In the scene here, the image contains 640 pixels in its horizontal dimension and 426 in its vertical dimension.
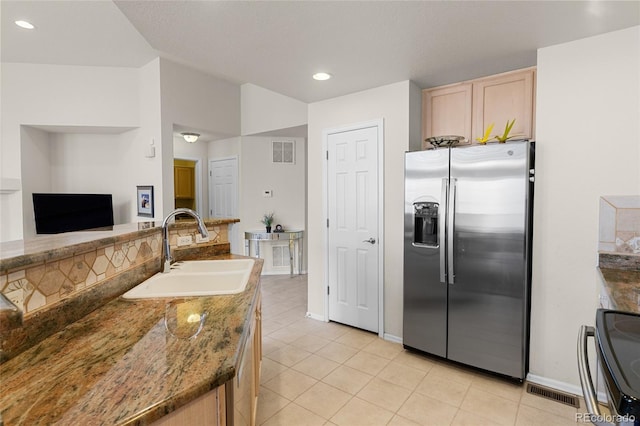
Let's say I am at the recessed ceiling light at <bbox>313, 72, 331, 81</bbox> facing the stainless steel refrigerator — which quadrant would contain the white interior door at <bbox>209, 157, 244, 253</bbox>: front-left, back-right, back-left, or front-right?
back-left

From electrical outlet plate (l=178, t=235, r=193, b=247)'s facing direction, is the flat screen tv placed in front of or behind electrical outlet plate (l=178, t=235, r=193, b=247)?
behind

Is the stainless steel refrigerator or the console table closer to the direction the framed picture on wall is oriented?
the stainless steel refrigerator

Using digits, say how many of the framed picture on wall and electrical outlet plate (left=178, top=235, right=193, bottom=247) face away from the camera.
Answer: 0

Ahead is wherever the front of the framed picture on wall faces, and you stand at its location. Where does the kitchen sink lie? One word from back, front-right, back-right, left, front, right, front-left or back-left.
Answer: front-left

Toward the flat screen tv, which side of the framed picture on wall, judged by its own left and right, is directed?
right

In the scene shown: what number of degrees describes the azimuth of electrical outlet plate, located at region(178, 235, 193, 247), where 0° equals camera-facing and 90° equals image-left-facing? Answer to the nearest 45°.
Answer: approximately 0°

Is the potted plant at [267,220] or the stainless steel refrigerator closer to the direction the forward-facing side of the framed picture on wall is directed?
the stainless steel refrigerator

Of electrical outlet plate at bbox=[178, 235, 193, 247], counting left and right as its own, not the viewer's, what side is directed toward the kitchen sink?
front

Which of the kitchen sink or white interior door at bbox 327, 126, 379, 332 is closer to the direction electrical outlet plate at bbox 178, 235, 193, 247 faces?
the kitchen sink
